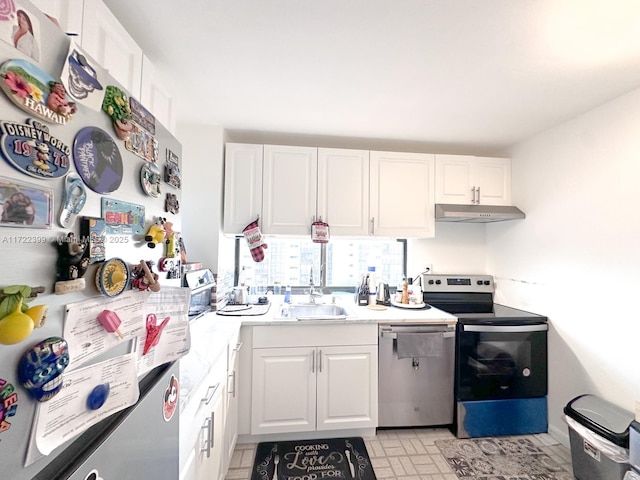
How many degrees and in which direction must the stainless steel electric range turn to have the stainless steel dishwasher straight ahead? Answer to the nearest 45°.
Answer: approximately 45° to its right

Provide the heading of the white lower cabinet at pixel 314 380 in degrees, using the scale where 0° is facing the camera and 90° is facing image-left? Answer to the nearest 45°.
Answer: approximately 0°

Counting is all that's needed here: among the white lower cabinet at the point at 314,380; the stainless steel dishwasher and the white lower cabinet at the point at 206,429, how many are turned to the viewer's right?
1

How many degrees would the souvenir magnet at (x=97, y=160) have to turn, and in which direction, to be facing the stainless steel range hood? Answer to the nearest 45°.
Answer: approximately 45° to its left

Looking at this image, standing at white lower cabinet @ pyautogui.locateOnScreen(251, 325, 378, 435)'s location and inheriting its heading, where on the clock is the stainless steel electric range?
The stainless steel electric range is roughly at 9 o'clock from the white lower cabinet.

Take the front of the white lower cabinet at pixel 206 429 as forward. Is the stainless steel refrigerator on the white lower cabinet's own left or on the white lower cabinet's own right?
on the white lower cabinet's own right

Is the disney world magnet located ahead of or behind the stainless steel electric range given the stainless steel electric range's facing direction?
ahead

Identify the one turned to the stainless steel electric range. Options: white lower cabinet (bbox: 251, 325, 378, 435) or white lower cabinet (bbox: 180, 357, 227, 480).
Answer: white lower cabinet (bbox: 180, 357, 227, 480)

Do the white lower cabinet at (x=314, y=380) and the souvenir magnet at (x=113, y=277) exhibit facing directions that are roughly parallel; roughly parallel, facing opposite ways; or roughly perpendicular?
roughly perpendicular

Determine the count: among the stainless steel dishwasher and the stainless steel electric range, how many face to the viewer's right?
0
